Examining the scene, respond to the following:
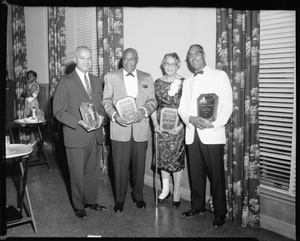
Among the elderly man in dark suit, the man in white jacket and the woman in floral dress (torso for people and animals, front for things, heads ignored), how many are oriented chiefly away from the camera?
0

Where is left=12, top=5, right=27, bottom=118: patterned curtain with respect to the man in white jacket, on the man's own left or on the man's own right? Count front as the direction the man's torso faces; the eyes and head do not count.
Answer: on the man's own right

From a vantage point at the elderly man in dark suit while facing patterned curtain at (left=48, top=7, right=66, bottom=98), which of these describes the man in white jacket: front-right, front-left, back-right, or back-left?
back-right

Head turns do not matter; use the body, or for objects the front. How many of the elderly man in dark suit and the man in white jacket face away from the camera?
0

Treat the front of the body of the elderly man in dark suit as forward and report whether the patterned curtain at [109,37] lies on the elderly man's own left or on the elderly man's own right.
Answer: on the elderly man's own left

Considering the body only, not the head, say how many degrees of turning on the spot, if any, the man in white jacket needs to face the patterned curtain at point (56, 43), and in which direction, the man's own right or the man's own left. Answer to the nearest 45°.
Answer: approximately 90° to the man's own right

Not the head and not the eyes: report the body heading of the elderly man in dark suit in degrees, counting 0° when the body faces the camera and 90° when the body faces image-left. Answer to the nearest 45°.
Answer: approximately 315°

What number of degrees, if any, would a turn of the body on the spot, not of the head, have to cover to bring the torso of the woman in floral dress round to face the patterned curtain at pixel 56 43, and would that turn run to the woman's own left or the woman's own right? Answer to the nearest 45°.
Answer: approximately 135° to the woman's own right

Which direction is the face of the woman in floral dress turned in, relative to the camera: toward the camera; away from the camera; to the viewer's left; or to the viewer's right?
toward the camera

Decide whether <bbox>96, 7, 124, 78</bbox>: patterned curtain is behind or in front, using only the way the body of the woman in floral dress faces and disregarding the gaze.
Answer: behind

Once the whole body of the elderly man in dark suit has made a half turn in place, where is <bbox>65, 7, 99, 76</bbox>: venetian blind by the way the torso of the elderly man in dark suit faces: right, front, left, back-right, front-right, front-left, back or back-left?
front-right

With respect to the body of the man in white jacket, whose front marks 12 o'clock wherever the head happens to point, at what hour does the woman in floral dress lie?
The woman in floral dress is roughly at 3 o'clock from the man in white jacket.

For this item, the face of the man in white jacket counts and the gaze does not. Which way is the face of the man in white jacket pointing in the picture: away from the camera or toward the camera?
toward the camera

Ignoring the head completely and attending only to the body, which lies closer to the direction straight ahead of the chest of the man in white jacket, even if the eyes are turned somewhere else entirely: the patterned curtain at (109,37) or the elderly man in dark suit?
the elderly man in dark suit

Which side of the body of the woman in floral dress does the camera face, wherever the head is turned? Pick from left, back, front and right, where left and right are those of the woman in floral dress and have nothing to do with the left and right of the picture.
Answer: front
